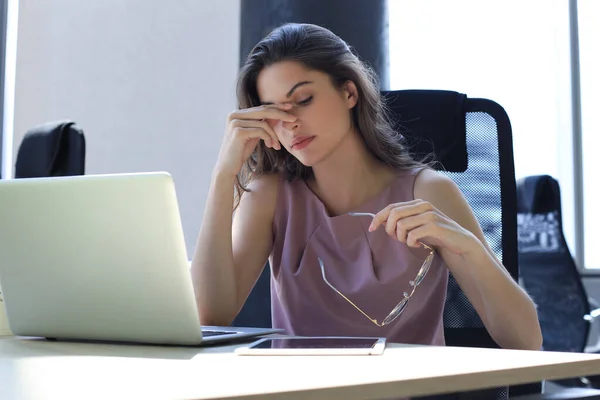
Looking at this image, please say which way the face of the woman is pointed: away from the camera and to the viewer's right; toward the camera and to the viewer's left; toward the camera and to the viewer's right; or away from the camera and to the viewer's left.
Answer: toward the camera and to the viewer's left

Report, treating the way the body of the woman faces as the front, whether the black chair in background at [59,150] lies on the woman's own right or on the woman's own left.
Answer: on the woman's own right

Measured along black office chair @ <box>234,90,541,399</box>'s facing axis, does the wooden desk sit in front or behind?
in front

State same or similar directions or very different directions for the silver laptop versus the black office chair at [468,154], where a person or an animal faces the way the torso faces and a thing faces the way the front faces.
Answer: very different directions

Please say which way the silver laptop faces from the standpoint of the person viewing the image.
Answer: facing away from the viewer and to the right of the viewer

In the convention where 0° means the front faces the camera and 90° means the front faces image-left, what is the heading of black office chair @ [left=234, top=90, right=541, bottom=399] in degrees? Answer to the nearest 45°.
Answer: approximately 45°

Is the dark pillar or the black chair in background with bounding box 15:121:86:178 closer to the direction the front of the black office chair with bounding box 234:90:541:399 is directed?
the black chair in background

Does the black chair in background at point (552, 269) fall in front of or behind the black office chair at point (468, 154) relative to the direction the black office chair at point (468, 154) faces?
behind

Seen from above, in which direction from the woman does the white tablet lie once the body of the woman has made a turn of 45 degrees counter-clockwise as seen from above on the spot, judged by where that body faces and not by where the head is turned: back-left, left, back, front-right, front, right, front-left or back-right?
front

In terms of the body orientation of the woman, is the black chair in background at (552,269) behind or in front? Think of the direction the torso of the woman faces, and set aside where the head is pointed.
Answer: behind
